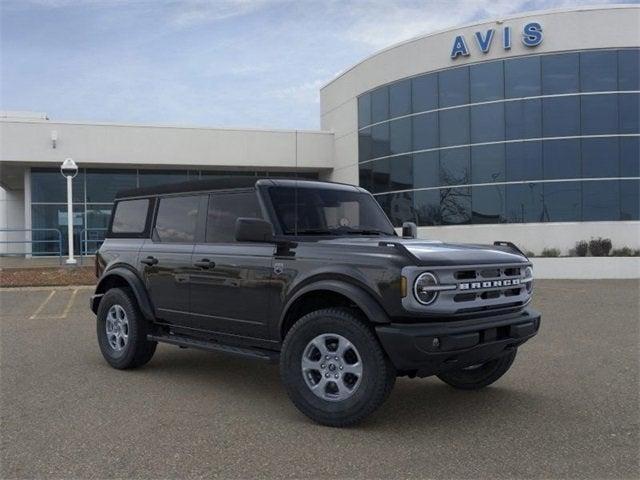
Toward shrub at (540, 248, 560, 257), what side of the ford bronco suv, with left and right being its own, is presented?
left

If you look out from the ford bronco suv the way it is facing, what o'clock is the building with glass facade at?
The building with glass facade is roughly at 8 o'clock from the ford bronco suv.

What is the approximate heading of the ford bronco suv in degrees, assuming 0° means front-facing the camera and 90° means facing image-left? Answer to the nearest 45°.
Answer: approximately 315°

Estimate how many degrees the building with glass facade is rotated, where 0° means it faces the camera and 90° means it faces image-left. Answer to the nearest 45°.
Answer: approximately 0°
